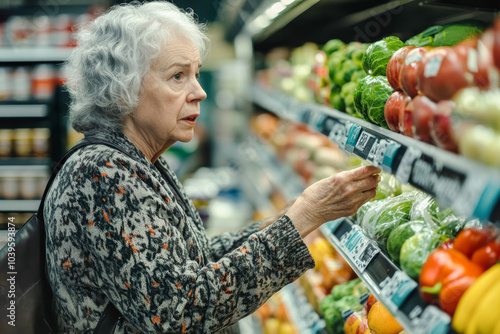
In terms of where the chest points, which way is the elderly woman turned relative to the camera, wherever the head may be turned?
to the viewer's right

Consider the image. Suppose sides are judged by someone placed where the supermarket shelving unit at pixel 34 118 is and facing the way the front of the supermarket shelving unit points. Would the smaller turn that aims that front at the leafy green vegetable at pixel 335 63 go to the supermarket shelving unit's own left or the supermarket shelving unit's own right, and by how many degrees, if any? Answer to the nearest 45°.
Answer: approximately 45° to the supermarket shelving unit's own left

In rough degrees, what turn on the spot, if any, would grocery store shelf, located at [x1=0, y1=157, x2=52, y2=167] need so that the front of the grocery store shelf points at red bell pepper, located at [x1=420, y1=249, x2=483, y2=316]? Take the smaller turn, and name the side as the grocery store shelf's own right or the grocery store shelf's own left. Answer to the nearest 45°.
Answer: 0° — it already faces it
